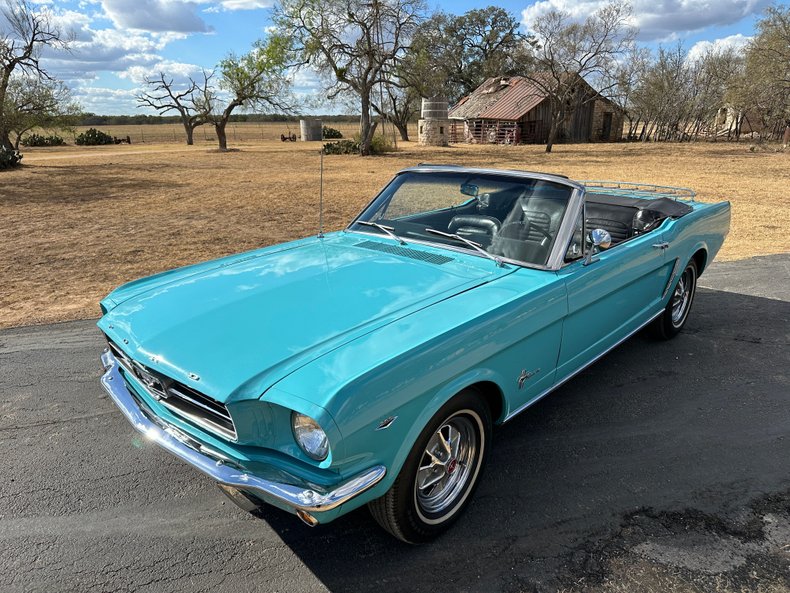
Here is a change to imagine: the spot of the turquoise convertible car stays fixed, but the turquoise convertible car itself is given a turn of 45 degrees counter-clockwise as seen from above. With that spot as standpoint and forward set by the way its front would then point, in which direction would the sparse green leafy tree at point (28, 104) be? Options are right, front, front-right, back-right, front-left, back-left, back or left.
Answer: back-right

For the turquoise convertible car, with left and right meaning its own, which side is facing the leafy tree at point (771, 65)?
back

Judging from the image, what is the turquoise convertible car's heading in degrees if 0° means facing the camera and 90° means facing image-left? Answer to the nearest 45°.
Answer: approximately 45°

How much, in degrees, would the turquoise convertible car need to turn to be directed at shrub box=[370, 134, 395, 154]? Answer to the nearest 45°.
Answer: approximately 135° to its right

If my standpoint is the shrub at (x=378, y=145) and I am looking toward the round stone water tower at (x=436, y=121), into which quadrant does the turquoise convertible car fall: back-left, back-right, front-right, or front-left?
back-right

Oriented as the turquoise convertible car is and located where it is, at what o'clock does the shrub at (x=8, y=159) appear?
The shrub is roughly at 3 o'clock from the turquoise convertible car.

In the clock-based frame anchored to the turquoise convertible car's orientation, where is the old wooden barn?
The old wooden barn is roughly at 5 o'clock from the turquoise convertible car.

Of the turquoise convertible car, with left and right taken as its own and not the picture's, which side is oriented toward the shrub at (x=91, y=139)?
right

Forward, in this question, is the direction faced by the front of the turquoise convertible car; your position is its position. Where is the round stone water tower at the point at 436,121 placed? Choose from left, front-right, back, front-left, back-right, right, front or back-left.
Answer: back-right

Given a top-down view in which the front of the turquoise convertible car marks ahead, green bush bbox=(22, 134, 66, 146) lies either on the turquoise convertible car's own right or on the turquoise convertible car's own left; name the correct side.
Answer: on the turquoise convertible car's own right

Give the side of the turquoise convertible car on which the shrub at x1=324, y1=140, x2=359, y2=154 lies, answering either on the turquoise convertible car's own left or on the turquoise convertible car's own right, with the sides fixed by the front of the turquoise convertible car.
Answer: on the turquoise convertible car's own right

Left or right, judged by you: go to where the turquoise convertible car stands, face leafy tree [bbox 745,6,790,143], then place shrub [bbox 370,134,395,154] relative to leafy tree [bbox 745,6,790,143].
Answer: left
